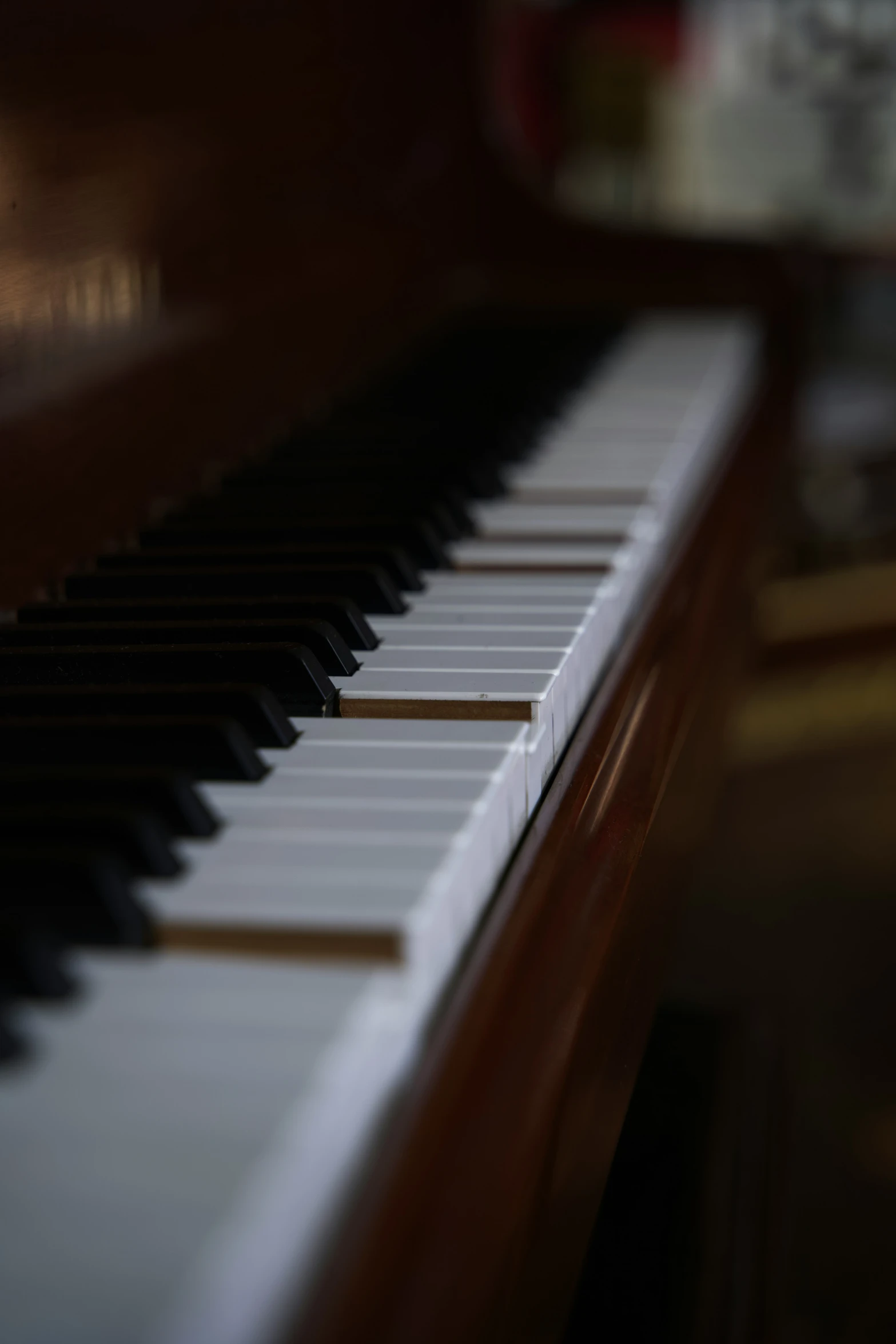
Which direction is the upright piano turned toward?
to the viewer's right
